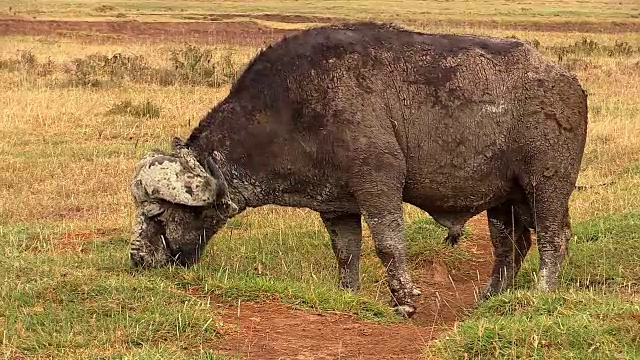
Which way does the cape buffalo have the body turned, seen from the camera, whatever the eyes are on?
to the viewer's left
